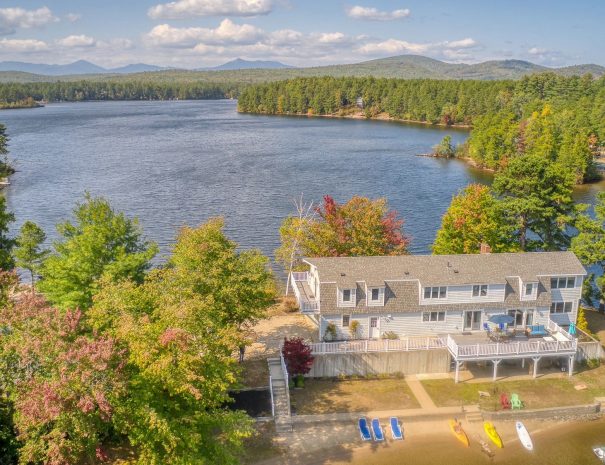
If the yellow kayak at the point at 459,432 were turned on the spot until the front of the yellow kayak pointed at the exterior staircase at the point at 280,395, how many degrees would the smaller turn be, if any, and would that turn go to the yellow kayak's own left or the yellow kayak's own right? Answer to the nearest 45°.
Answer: approximately 135° to the yellow kayak's own right

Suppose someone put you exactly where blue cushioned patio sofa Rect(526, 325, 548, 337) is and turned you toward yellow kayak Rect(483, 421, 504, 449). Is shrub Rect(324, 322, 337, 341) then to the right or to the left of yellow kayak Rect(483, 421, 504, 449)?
right

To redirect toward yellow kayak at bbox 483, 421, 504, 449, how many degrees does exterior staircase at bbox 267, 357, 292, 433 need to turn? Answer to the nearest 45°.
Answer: approximately 90° to its left

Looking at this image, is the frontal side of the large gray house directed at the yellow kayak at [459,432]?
yes

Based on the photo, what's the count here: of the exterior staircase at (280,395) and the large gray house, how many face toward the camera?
2

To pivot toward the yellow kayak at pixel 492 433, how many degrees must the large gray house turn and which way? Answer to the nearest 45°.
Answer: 0° — it already faces it

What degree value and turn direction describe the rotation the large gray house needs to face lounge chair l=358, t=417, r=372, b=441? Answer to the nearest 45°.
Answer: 0° — it already faces it

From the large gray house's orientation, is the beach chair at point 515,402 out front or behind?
out front

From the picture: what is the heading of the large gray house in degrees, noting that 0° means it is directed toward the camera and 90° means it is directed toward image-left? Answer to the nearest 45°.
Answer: approximately 0°

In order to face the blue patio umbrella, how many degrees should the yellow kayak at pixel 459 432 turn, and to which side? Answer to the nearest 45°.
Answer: approximately 135° to its left

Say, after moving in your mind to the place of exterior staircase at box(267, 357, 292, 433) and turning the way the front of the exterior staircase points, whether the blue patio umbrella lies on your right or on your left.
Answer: on your left
